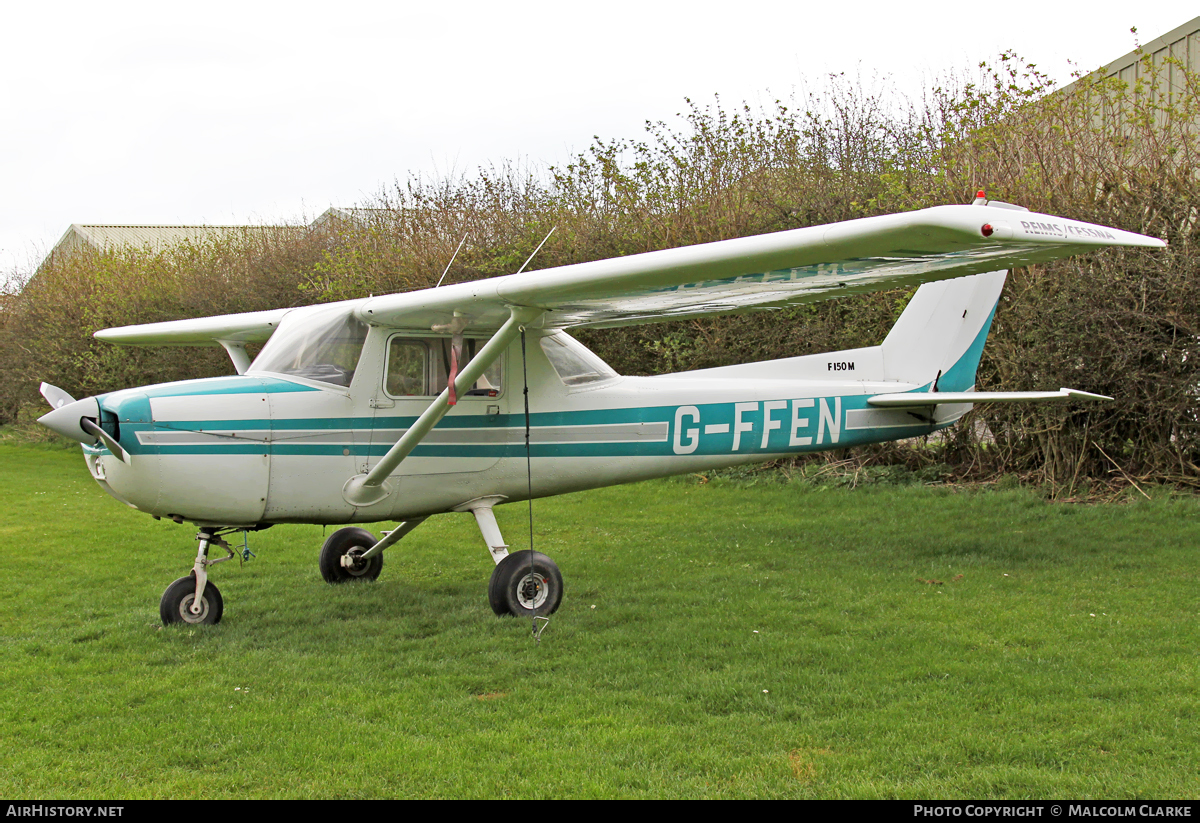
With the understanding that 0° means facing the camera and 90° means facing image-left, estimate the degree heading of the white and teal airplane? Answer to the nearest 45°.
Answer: approximately 45°
